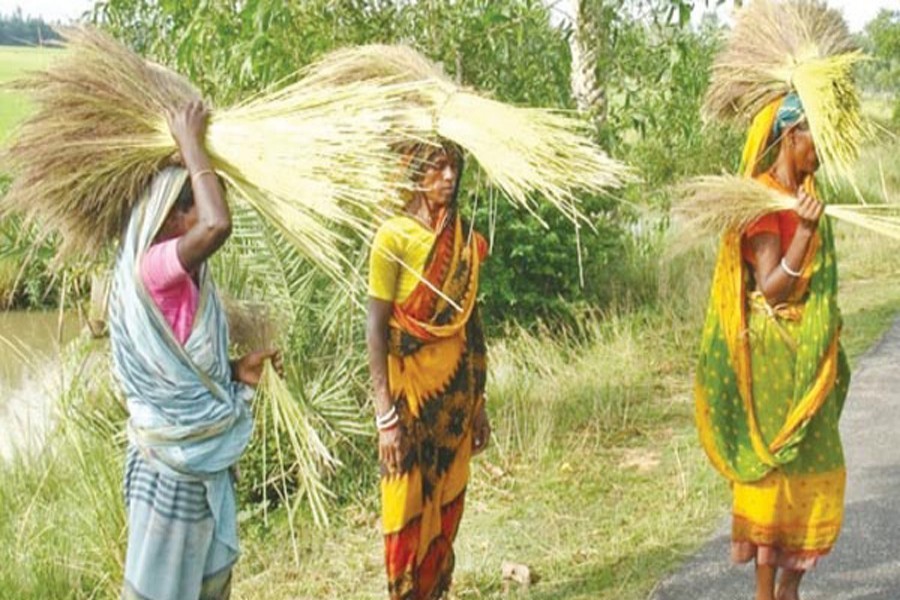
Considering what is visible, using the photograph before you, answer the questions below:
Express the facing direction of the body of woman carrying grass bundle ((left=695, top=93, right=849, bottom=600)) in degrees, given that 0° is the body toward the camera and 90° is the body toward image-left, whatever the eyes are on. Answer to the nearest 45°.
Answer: approximately 315°

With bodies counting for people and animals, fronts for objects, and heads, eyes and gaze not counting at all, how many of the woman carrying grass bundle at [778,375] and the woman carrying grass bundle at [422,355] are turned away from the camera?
0

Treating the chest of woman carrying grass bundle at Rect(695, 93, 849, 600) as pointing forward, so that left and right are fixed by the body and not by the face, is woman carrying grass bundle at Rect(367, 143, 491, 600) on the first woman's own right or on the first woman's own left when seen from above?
on the first woman's own right

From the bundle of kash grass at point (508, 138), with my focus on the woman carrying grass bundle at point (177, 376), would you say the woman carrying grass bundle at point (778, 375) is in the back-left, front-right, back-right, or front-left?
back-left

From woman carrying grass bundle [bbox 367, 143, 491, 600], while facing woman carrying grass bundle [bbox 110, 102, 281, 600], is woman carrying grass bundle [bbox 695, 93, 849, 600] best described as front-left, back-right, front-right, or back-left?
back-left

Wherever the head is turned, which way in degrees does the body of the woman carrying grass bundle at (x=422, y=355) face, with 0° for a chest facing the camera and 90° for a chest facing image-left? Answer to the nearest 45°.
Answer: approximately 315°
